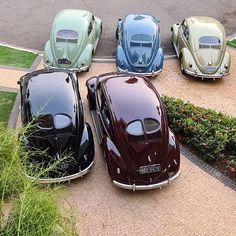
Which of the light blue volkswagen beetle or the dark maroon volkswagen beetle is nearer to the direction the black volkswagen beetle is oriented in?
the light blue volkswagen beetle

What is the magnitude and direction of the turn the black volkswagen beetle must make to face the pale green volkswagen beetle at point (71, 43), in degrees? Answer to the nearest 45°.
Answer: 0° — it already faces it

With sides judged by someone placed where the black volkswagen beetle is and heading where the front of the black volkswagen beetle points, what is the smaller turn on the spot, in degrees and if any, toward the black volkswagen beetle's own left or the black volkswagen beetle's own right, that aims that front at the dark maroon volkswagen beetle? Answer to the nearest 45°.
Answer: approximately 90° to the black volkswagen beetle's own right

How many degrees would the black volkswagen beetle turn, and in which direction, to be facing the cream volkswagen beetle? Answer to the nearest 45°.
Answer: approximately 45° to its right

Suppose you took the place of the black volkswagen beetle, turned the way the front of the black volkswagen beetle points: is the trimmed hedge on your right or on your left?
on your right

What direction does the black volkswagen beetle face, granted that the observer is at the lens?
facing away from the viewer

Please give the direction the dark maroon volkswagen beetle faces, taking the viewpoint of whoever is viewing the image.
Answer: facing away from the viewer and to the left of the viewer
